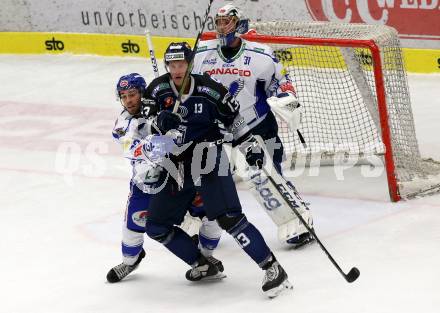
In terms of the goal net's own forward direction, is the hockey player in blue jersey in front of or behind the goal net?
in front

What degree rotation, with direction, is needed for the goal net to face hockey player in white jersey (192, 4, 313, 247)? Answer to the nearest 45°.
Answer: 0° — it already faces them

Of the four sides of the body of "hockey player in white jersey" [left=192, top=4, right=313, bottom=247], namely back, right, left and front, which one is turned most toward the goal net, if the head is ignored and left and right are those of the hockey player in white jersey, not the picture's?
back

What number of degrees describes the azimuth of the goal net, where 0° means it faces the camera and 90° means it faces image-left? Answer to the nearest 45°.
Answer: approximately 45°
